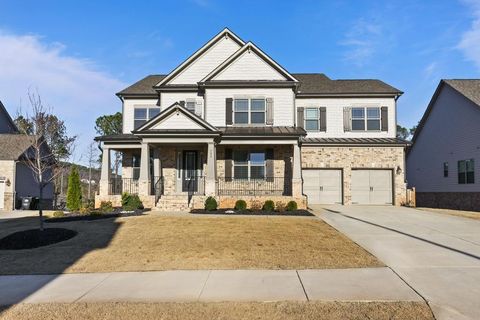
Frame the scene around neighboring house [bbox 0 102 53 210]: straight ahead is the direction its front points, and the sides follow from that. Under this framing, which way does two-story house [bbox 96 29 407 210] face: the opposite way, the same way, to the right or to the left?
the same way

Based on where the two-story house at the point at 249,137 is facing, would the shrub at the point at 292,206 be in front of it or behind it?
in front

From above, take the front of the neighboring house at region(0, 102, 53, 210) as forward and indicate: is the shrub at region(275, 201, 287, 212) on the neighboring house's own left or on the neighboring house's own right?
on the neighboring house's own left

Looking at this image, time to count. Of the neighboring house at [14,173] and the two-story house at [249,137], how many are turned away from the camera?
0

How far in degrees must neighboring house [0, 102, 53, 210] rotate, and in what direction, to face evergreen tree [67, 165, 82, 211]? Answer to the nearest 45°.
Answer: approximately 45° to its left

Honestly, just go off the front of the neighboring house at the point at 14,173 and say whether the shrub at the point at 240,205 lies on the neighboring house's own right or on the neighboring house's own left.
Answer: on the neighboring house's own left

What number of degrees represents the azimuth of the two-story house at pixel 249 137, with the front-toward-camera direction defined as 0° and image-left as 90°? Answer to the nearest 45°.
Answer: approximately 0°

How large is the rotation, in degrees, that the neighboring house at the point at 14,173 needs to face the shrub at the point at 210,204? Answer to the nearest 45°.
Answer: approximately 90° to its left

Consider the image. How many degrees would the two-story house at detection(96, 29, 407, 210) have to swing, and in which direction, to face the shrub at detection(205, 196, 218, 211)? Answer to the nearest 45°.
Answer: approximately 45° to its right

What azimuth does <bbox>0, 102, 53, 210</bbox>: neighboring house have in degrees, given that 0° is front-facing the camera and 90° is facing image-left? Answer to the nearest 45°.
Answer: approximately 45°

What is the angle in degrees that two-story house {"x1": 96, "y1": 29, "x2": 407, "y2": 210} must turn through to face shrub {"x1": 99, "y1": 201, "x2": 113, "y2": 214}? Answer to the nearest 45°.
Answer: approximately 45° to its right

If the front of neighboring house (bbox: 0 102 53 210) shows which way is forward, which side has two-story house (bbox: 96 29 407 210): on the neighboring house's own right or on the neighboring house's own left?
on the neighboring house's own left

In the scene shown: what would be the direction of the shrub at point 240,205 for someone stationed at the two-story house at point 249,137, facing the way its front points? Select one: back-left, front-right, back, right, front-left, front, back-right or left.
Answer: front
